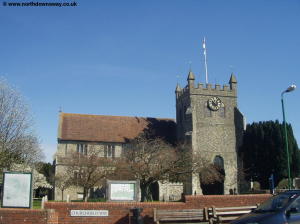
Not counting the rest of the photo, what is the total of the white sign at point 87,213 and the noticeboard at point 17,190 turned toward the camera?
2

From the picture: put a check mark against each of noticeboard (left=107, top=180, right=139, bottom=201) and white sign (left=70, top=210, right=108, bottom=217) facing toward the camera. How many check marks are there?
2

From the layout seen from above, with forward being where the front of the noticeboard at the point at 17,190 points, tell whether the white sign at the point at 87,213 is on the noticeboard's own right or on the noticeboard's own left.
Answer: on the noticeboard's own left

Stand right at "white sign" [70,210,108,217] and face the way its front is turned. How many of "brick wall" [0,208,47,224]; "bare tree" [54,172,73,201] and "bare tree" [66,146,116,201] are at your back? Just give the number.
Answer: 2

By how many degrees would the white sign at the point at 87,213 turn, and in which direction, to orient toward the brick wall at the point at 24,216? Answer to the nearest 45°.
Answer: approximately 45° to its right

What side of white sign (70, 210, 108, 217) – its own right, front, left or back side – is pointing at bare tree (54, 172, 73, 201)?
back

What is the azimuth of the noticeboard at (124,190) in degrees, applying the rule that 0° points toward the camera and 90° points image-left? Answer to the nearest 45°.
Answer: approximately 0°

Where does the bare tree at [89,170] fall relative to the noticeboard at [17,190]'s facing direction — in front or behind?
behind

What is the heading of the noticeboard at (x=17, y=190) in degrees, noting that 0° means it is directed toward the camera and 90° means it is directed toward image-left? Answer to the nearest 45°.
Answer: approximately 0°

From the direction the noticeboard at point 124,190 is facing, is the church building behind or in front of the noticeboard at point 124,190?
behind
